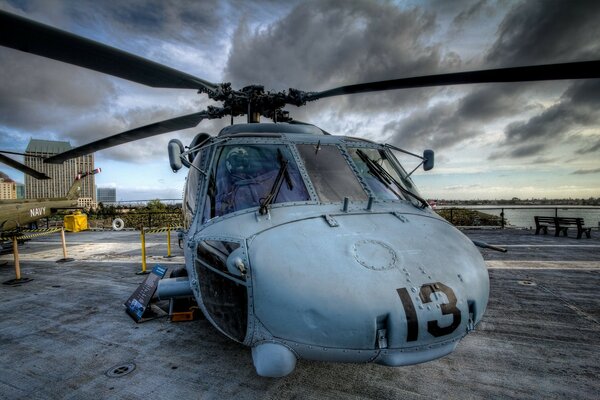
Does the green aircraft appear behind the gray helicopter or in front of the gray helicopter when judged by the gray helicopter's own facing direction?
behind

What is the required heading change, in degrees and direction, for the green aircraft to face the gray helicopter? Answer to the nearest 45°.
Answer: approximately 90° to its left

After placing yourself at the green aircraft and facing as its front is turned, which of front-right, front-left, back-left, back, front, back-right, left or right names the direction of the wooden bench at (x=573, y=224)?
back-left

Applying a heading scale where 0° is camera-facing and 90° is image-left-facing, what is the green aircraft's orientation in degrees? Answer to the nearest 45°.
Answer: approximately 90°

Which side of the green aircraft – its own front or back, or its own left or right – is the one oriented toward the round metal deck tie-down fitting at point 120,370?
left

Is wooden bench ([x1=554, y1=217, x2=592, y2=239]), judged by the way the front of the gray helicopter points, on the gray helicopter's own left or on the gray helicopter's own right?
on the gray helicopter's own left

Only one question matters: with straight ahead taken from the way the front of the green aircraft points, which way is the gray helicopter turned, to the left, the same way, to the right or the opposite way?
to the left

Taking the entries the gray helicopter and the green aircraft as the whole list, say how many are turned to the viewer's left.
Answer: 1

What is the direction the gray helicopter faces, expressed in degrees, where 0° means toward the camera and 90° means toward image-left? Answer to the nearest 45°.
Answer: approximately 315°

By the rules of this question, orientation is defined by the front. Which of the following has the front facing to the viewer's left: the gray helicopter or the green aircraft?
the green aircraft
